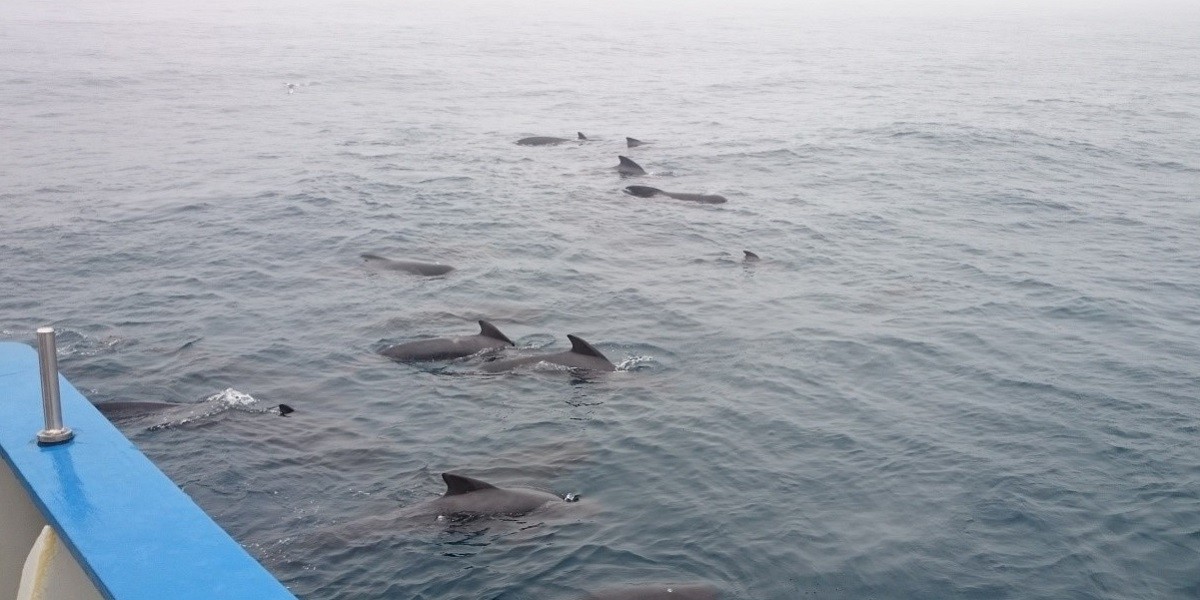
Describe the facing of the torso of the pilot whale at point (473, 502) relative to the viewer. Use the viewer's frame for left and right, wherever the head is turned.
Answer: facing to the right of the viewer

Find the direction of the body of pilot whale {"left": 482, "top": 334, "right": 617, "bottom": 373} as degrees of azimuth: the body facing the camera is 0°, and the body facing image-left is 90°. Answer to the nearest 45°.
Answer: approximately 270°

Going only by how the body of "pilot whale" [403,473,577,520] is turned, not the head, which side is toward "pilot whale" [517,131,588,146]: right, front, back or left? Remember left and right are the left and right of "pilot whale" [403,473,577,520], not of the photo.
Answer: left

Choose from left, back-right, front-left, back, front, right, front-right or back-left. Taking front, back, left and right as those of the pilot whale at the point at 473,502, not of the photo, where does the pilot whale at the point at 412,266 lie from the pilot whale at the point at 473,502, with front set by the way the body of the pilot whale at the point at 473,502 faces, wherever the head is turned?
left

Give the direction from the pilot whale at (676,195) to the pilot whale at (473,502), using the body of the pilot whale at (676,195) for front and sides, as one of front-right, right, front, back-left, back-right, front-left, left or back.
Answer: right

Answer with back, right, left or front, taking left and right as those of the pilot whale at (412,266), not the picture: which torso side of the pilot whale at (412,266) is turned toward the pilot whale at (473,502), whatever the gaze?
right

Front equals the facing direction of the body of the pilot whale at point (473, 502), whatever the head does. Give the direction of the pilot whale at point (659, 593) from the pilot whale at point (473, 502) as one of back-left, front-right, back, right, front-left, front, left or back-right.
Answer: front-right

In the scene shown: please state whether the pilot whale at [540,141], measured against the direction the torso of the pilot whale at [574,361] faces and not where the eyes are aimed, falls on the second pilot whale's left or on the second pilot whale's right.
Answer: on the second pilot whale's left

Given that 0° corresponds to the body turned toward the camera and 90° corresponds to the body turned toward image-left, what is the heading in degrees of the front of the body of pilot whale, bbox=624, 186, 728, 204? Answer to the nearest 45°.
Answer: approximately 270°

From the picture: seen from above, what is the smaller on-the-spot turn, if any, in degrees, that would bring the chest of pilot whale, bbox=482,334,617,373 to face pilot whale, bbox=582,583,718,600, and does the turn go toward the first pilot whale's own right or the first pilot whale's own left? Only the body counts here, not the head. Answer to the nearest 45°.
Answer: approximately 90° to the first pilot whale's own right

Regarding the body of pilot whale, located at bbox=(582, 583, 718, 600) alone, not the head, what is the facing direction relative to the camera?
to the viewer's right

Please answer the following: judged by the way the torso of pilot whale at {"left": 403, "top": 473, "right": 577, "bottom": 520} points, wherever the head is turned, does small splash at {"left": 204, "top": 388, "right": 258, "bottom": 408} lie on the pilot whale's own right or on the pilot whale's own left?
on the pilot whale's own left
